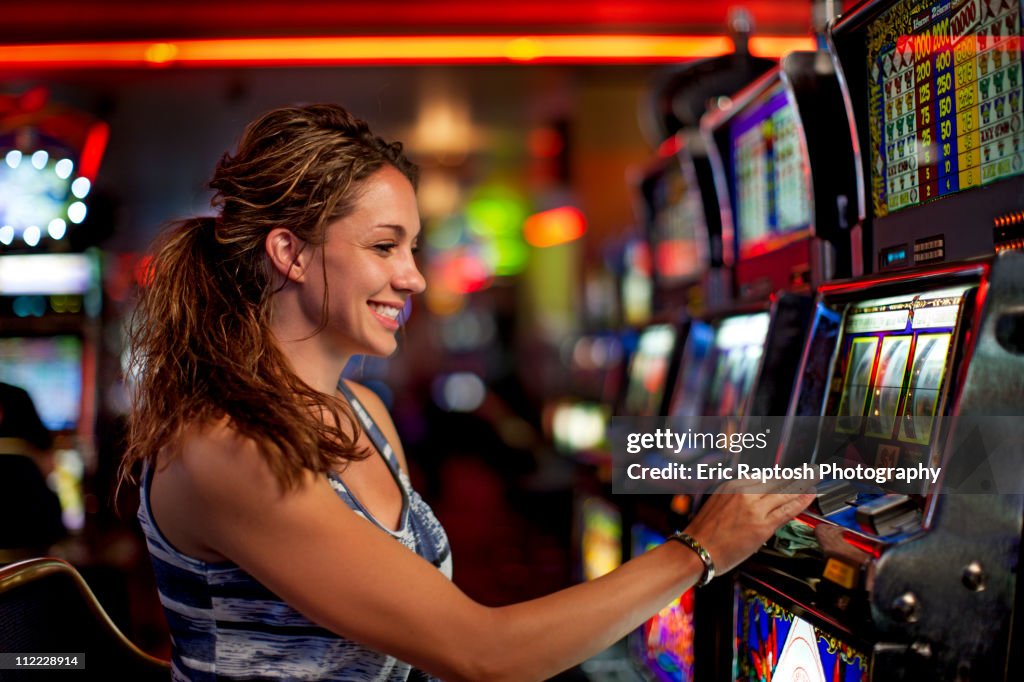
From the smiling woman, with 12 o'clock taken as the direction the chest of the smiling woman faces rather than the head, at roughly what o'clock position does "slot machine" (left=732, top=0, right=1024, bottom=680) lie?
The slot machine is roughly at 12 o'clock from the smiling woman.

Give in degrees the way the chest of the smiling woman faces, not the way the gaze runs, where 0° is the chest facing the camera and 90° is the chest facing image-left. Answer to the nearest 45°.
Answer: approximately 270°

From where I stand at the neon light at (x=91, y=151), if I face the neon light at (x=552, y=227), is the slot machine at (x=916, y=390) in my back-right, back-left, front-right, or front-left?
back-right

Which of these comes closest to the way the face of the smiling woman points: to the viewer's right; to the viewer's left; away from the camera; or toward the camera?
to the viewer's right

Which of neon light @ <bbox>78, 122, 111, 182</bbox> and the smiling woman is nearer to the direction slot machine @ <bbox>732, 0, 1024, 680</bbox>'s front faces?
the smiling woman

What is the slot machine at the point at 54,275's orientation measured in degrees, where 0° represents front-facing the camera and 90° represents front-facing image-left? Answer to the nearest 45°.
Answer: approximately 0°

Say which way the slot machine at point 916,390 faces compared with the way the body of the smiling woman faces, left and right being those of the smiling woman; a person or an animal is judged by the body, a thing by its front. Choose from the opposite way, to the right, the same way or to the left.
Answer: the opposite way
